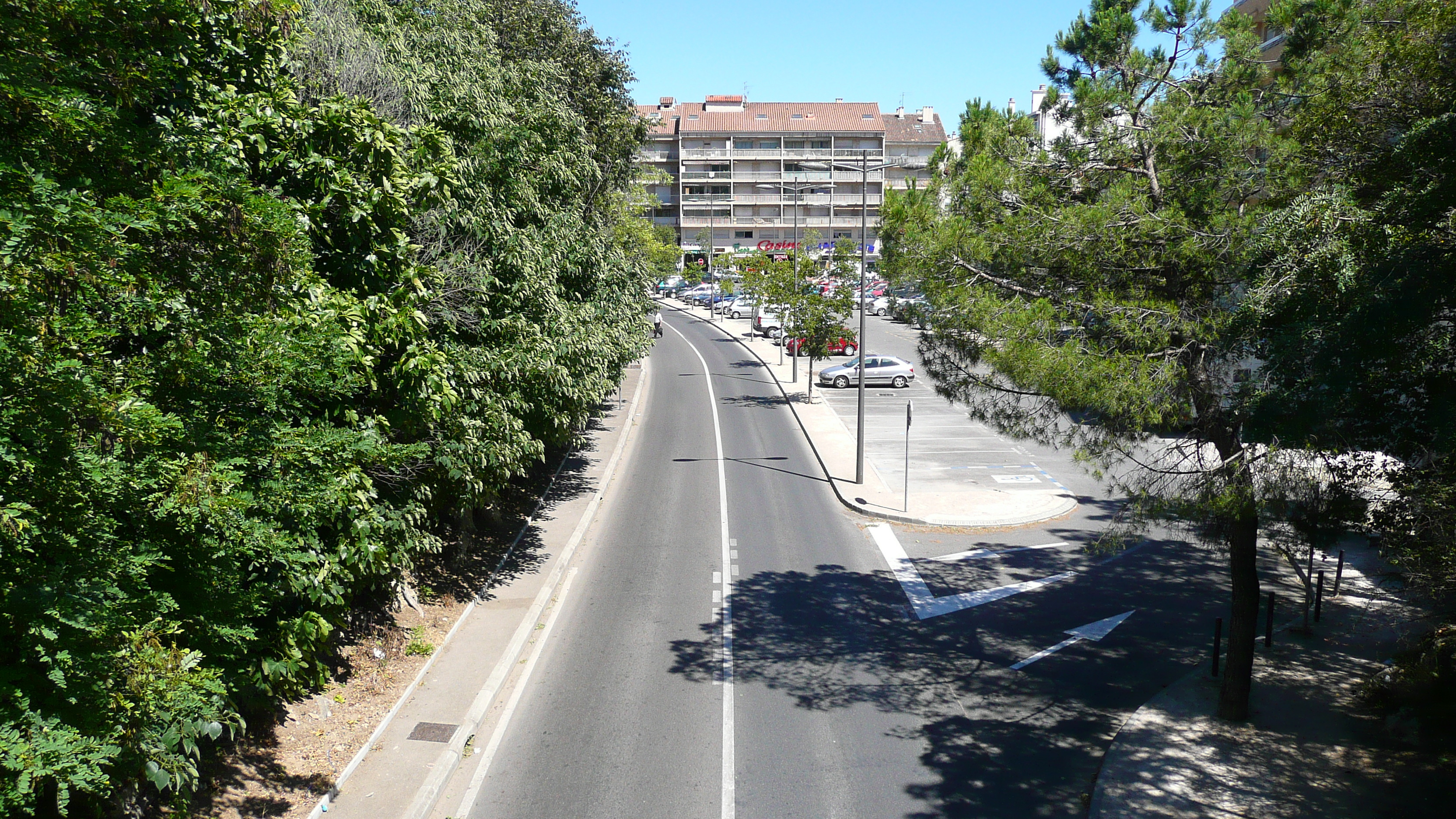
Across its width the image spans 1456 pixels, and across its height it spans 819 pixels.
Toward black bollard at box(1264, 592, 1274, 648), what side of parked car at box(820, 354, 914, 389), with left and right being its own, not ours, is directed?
left

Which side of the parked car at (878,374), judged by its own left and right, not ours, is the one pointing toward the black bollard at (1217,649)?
left

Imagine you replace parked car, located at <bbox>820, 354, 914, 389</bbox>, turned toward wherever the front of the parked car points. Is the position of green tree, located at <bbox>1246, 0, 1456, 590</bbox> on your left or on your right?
on your left

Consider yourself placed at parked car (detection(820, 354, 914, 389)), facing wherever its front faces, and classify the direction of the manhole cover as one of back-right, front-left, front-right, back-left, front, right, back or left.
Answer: left

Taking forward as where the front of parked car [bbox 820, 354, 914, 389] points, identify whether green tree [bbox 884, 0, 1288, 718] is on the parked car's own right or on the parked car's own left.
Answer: on the parked car's own left

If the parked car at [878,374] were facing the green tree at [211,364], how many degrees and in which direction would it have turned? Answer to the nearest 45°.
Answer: approximately 90° to its left
